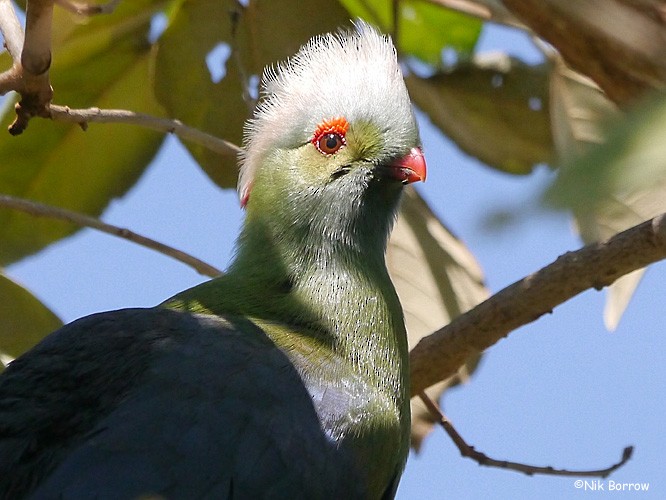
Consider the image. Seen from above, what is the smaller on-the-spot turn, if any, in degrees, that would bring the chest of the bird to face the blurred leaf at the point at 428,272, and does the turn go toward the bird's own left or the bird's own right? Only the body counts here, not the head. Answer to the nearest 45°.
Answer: approximately 45° to the bird's own left

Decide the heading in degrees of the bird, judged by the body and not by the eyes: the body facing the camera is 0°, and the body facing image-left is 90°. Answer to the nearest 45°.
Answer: approximately 270°

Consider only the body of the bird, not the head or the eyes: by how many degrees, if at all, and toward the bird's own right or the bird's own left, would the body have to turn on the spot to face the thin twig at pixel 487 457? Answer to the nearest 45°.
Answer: approximately 45° to the bird's own left

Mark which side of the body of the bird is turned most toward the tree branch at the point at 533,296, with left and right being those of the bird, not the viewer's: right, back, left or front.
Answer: front

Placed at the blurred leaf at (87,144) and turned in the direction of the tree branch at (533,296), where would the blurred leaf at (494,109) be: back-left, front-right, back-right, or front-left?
front-left

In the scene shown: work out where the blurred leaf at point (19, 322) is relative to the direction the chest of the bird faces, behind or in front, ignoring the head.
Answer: behind
